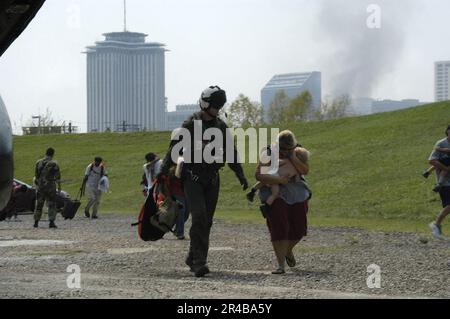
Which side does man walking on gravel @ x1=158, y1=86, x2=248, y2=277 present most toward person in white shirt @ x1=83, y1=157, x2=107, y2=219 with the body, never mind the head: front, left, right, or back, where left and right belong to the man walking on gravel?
back

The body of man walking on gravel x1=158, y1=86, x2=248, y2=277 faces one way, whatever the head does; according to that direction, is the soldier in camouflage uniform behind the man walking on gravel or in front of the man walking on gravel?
behind

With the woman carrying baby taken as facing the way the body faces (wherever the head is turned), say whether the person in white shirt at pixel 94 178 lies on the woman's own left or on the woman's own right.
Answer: on the woman's own right

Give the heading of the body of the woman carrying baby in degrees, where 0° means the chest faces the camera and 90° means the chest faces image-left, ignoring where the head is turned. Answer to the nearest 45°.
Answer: approximately 45°

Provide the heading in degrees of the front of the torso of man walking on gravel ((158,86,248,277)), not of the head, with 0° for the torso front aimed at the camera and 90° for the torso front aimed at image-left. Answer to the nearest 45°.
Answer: approximately 0°
